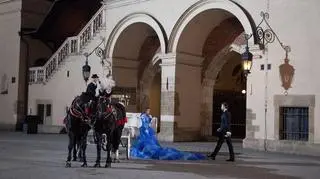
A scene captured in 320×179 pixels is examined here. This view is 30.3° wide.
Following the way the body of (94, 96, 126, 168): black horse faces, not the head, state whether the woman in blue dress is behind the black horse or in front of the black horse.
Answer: behind

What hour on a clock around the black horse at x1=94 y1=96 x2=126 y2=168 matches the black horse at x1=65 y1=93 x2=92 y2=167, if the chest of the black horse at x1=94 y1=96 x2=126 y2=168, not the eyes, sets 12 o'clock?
the black horse at x1=65 y1=93 x2=92 y2=167 is roughly at 2 o'clock from the black horse at x1=94 y1=96 x2=126 y2=168.

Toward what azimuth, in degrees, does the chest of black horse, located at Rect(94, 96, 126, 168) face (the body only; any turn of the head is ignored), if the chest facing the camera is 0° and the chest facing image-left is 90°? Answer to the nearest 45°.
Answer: approximately 45°

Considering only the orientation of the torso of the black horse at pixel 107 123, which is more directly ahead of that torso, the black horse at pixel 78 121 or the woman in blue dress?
the black horse
